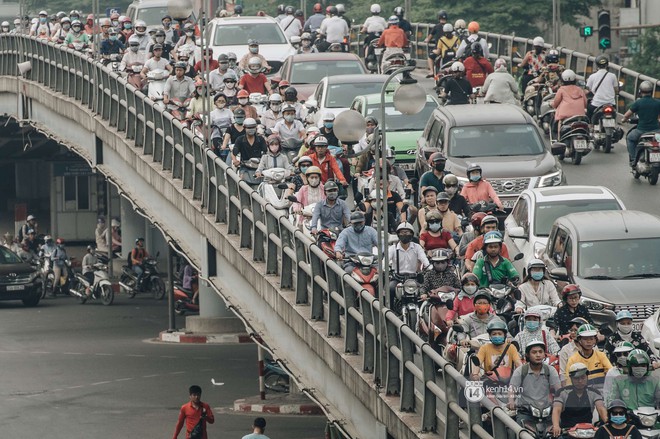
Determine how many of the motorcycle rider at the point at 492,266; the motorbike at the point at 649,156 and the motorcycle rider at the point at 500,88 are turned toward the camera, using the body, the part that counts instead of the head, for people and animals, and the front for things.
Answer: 1

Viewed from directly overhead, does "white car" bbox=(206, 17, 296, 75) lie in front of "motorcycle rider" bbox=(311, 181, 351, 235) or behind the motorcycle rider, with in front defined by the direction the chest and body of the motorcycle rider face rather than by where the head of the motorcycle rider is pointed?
behind

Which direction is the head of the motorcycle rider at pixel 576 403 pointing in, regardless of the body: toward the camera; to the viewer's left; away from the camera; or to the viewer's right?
toward the camera

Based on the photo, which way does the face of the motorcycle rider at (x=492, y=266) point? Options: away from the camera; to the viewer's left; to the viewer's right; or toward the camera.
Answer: toward the camera

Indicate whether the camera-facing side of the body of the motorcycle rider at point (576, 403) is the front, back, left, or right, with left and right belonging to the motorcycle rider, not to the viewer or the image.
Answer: front

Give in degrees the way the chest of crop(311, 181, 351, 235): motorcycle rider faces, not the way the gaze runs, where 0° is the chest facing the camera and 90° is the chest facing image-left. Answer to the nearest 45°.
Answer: approximately 0°

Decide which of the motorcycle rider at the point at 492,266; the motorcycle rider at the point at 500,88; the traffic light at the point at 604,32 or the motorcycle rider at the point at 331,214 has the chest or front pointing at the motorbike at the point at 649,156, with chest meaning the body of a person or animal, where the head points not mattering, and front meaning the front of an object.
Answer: the traffic light

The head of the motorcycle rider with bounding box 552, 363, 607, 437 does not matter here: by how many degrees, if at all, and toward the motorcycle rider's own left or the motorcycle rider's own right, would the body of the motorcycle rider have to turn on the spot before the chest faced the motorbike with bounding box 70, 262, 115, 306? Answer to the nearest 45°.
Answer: approximately 180°

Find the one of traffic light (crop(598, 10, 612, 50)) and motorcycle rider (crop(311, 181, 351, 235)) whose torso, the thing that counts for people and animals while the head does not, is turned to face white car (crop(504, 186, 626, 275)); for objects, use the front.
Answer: the traffic light

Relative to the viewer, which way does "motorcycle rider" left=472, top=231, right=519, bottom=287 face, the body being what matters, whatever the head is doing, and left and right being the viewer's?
facing the viewer

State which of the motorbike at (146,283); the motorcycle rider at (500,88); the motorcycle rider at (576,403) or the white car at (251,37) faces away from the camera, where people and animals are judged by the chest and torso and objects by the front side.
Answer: the motorcycle rider at (500,88)

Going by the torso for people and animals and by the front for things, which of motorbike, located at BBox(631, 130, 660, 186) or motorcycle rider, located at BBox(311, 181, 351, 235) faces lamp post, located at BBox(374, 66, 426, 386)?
the motorcycle rider

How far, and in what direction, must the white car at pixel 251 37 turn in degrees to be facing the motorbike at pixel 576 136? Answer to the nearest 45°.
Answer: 0° — it already faces it

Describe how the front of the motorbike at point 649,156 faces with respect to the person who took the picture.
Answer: facing away from the viewer
